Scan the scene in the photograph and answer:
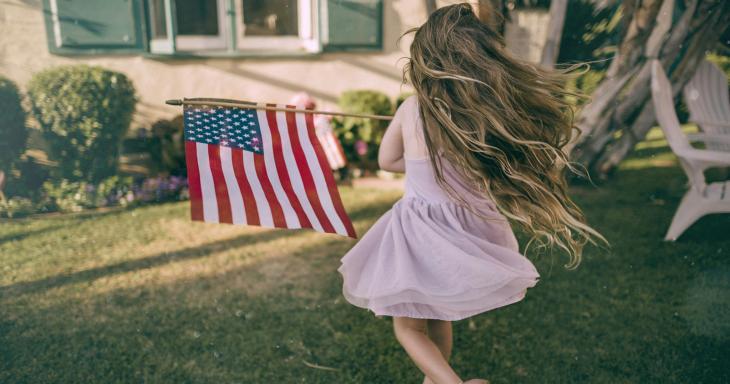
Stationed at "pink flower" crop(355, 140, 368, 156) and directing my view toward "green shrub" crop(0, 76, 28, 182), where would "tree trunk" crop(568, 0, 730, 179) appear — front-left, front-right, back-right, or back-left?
back-left

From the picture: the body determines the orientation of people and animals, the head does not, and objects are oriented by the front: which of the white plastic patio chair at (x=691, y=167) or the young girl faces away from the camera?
the young girl

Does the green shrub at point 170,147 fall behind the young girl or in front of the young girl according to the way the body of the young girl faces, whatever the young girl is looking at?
in front

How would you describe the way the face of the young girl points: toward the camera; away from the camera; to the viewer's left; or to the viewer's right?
away from the camera

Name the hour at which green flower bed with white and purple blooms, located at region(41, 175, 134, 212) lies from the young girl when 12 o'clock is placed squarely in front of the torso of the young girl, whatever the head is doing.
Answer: The green flower bed with white and purple blooms is roughly at 10 o'clock from the young girl.

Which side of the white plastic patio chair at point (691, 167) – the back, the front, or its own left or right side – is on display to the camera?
right

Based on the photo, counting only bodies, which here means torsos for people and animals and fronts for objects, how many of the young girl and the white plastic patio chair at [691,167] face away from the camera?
1

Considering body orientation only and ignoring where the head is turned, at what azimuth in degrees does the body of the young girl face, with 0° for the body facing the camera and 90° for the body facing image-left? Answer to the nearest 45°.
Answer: approximately 180°

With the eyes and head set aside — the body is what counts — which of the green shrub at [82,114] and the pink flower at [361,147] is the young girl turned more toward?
the pink flower

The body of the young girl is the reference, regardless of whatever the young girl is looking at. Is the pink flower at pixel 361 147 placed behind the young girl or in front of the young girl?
in front
